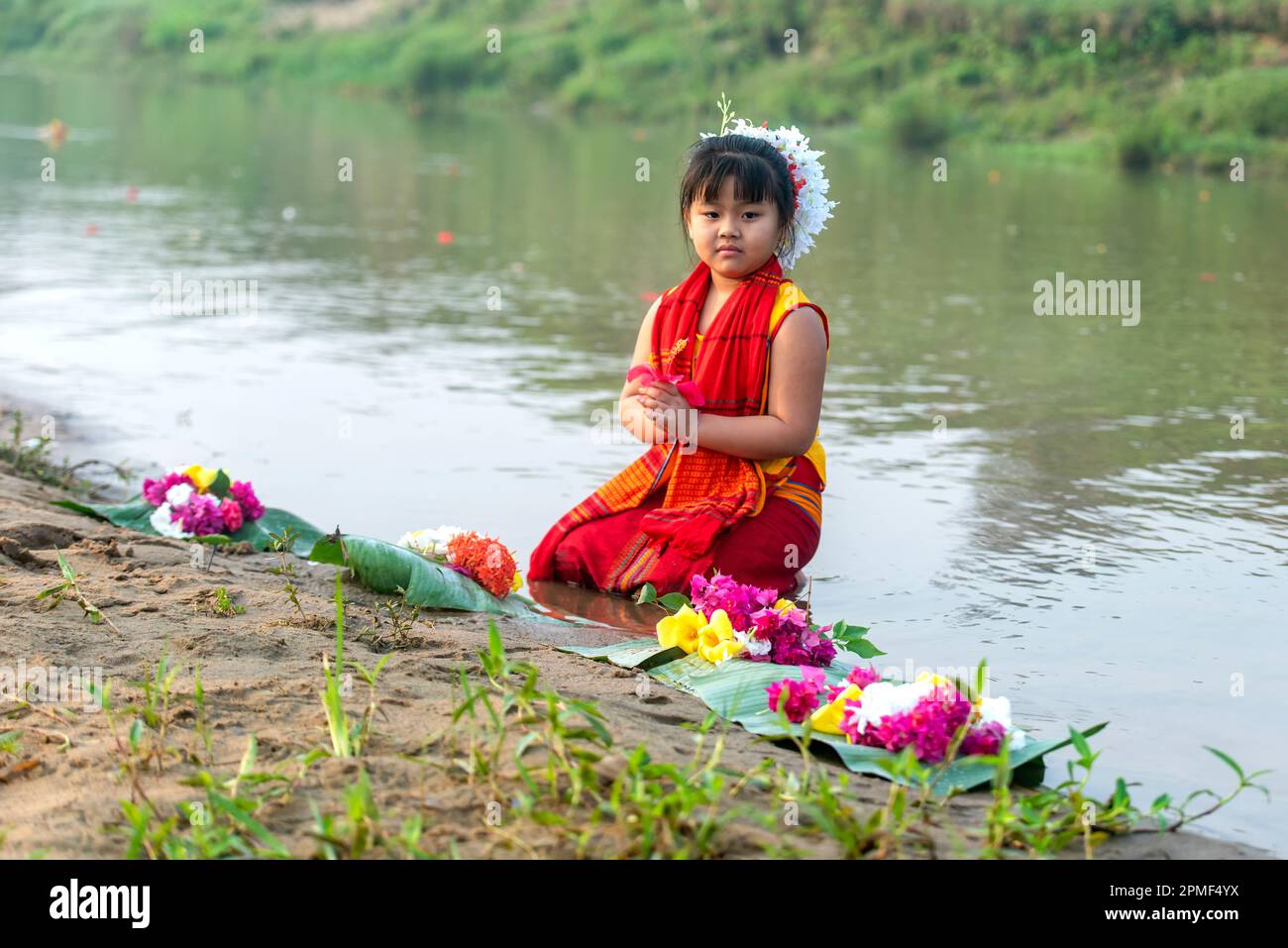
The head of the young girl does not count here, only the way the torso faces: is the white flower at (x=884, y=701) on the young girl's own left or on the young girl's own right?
on the young girl's own left

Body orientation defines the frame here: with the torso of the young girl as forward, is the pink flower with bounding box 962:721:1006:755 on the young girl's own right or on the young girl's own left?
on the young girl's own left

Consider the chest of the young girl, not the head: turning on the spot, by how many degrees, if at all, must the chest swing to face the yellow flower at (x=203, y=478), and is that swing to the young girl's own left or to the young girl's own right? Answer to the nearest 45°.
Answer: approximately 45° to the young girl's own right

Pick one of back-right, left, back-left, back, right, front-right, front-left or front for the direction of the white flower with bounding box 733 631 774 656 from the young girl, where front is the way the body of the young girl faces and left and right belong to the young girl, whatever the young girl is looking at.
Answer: front-left

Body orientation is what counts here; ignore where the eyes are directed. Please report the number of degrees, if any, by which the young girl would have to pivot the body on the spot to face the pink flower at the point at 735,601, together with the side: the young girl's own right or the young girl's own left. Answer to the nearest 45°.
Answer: approximately 45° to the young girl's own left

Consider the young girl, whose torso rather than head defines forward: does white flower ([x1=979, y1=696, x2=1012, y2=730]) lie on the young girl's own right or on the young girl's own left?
on the young girl's own left

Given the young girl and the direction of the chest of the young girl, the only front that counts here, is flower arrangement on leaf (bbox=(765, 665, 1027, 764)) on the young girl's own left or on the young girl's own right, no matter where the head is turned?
on the young girl's own left

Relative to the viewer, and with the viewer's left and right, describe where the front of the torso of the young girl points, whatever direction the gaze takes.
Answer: facing the viewer and to the left of the viewer

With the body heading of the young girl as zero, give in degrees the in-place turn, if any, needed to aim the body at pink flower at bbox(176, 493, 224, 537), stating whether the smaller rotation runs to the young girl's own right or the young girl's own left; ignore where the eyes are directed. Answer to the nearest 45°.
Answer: approximately 45° to the young girl's own right
